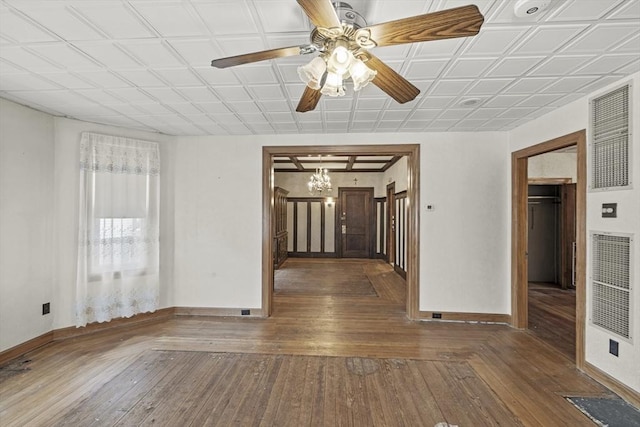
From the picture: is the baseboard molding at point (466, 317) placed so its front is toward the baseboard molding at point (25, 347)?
no

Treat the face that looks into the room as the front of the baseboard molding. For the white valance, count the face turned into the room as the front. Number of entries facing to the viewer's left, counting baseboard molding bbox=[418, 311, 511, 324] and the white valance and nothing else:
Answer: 0

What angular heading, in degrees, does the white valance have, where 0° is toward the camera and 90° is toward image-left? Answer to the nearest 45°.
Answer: approximately 315°

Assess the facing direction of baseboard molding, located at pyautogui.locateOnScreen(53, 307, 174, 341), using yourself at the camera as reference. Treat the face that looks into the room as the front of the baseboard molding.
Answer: facing the viewer and to the right of the viewer

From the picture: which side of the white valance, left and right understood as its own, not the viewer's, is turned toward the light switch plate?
front

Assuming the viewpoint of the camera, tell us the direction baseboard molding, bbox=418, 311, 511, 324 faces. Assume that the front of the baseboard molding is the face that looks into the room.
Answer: facing the viewer

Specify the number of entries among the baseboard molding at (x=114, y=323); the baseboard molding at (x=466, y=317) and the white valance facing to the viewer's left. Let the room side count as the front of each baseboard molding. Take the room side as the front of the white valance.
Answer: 0

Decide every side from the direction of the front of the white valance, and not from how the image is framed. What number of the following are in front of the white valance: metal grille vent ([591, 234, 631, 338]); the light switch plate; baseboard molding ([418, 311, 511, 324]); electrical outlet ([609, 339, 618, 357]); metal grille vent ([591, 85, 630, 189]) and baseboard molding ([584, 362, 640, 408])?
6

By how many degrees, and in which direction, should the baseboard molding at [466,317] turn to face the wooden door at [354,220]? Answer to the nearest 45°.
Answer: approximately 135° to its right

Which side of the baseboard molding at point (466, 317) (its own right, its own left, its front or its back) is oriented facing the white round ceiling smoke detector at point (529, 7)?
front

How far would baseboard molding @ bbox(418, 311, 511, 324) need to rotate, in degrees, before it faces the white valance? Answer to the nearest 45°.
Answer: approximately 45° to its right

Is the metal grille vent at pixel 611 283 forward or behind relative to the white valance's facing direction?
forward

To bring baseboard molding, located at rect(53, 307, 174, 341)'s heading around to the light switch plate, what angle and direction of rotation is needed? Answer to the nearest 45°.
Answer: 0° — it already faces it

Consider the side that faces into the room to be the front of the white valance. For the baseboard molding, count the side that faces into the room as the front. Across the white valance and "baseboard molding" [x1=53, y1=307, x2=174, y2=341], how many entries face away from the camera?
0

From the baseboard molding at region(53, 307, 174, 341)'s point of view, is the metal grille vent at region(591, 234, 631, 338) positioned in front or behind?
in front

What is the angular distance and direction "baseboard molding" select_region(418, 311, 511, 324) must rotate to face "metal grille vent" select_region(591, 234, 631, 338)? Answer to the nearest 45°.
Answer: approximately 45° to its left
